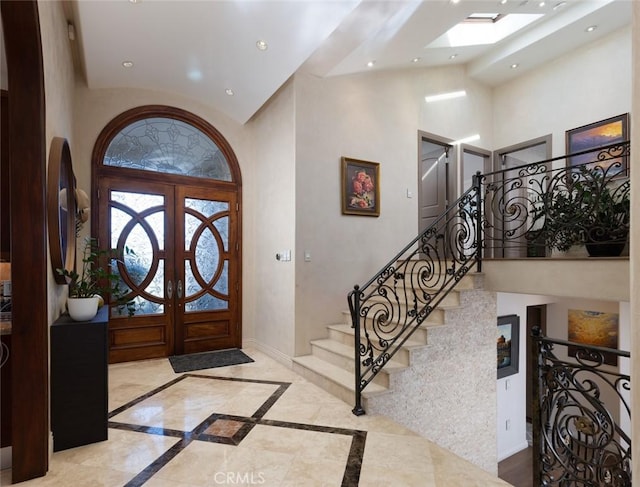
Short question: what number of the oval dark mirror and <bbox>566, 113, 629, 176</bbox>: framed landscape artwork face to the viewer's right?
1

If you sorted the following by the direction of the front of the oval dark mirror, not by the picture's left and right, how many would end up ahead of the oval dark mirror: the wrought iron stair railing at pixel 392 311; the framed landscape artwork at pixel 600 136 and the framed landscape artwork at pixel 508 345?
3

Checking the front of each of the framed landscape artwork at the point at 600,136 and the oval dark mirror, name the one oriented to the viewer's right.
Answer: the oval dark mirror

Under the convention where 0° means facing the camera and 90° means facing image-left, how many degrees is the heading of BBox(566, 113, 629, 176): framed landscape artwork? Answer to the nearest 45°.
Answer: approximately 45°

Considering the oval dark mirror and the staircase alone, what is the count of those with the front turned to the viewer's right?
1

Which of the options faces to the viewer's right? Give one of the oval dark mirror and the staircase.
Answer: the oval dark mirror

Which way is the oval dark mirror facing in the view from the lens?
facing to the right of the viewer

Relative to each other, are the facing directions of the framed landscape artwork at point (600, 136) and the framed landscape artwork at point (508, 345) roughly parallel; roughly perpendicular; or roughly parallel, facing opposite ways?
roughly perpendicular
